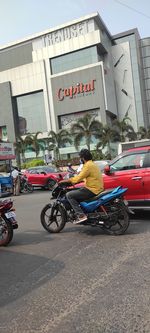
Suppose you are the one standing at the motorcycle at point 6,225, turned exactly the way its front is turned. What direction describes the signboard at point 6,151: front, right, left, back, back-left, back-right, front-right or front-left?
front-right

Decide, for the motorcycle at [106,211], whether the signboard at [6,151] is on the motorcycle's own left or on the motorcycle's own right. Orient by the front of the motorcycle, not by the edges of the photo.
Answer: on the motorcycle's own right

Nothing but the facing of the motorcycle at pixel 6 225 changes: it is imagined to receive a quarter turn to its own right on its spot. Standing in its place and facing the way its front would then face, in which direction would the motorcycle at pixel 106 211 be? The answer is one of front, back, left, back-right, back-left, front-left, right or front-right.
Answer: front-right

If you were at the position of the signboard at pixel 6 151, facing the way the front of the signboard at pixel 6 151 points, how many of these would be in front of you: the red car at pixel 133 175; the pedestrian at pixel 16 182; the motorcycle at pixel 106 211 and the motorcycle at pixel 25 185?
4

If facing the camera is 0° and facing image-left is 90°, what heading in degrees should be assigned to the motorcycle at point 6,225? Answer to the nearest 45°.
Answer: approximately 135°

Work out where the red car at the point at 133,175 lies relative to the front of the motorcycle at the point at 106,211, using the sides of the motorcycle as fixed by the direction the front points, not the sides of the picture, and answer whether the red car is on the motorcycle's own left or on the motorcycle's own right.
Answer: on the motorcycle's own right

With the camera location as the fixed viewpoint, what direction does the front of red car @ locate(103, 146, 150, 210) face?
facing to the left of the viewer

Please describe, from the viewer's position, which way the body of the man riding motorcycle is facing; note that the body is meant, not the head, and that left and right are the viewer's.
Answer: facing to the left of the viewer

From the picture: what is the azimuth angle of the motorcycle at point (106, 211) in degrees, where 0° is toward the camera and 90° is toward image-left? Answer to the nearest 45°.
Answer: approximately 90°
